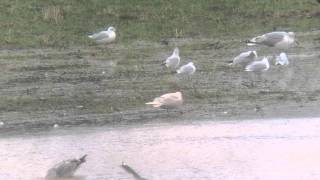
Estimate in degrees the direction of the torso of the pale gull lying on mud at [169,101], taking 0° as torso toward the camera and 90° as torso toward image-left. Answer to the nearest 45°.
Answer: approximately 270°

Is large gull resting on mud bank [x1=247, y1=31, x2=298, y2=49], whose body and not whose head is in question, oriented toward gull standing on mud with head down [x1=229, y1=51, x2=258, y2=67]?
no

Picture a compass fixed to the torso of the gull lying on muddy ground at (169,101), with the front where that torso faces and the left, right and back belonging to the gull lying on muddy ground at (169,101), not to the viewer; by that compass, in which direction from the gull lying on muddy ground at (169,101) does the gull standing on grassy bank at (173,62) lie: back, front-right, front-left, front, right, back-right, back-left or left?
left

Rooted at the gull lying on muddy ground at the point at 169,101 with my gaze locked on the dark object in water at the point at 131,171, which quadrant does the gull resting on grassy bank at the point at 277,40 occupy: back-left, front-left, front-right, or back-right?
back-left

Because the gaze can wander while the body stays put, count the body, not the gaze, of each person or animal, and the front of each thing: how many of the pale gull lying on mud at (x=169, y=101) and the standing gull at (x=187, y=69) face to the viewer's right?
2

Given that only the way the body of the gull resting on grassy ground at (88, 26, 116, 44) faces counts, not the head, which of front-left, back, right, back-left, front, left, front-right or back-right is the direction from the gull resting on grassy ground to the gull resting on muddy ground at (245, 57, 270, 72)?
front-right

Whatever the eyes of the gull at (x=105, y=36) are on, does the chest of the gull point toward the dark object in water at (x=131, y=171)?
no

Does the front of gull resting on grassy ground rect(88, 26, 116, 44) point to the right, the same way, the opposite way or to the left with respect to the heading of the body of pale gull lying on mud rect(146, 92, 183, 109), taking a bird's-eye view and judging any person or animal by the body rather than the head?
the same way

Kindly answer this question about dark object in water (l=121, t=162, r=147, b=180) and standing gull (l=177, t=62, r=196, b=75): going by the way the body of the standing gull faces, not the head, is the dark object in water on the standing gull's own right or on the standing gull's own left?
on the standing gull's own right

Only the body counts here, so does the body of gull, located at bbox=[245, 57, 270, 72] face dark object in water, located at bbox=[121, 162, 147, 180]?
no
